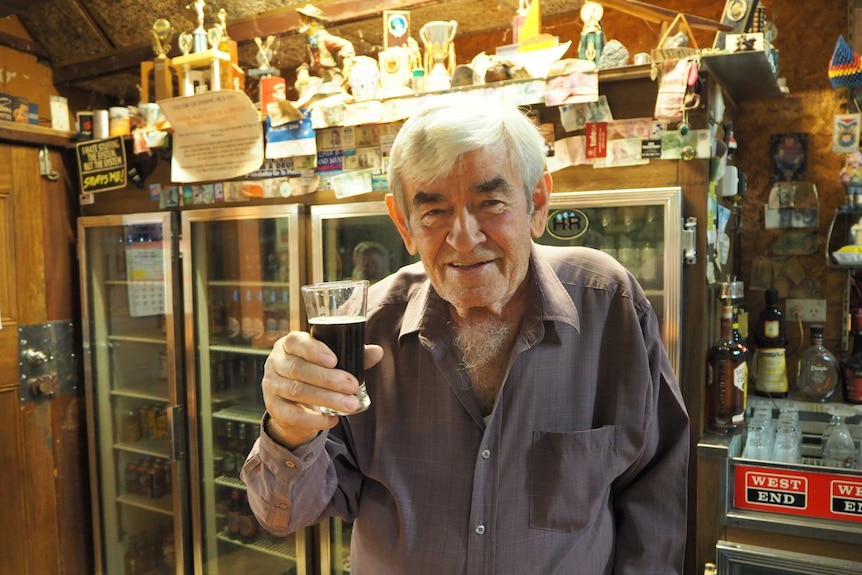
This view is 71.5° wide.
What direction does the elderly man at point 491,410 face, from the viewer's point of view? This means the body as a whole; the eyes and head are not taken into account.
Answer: toward the camera

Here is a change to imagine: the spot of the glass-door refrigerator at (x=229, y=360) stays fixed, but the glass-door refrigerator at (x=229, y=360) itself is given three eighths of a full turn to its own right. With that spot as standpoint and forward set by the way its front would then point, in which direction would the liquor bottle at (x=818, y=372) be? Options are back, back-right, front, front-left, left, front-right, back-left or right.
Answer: back

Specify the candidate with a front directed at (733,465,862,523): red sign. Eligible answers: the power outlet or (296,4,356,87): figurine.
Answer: the power outlet

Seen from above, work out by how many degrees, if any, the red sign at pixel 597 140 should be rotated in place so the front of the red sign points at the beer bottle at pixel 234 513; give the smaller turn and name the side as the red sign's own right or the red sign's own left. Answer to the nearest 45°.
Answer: approximately 90° to the red sign's own right

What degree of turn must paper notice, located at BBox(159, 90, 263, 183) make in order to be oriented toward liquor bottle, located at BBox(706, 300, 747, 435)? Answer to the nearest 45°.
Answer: approximately 45° to its left

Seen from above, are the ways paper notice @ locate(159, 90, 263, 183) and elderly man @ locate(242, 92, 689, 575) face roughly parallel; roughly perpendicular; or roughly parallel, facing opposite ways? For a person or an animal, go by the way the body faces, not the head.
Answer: roughly parallel

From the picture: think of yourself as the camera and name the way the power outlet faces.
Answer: facing the viewer

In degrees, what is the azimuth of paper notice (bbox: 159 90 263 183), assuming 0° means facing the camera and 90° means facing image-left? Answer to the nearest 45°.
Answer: approximately 0°

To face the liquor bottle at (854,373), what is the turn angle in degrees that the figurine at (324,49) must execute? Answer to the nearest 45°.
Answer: approximately 135° to its left

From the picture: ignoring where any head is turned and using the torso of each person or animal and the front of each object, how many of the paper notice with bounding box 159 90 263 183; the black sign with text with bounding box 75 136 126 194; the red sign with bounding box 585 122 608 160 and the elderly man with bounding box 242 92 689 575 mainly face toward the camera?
4
